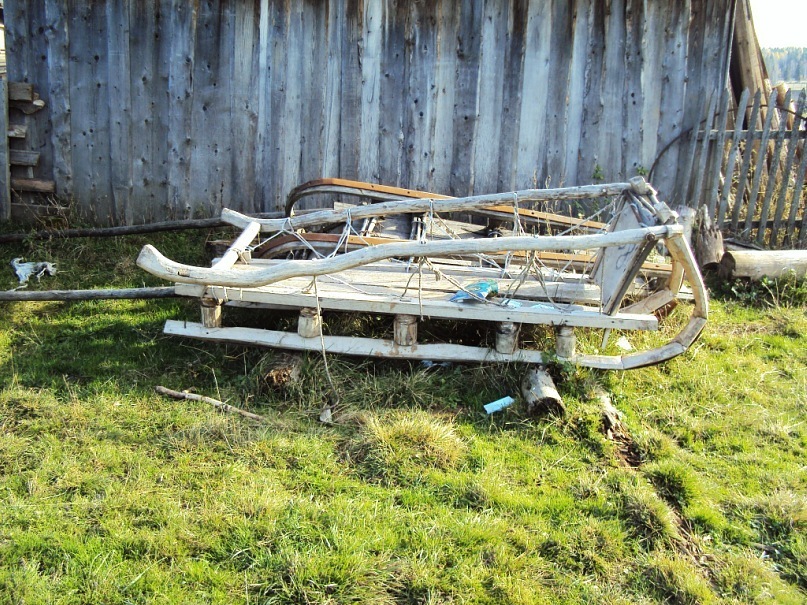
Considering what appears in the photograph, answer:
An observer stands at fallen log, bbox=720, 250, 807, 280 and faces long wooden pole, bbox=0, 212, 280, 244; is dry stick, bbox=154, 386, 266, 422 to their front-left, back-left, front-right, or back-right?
front-left

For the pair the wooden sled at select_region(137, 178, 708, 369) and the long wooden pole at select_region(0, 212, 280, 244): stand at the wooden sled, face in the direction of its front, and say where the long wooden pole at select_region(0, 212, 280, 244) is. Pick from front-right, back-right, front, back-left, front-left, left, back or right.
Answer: back-left

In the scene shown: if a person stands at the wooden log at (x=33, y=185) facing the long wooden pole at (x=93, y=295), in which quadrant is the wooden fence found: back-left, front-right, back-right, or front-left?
front-left

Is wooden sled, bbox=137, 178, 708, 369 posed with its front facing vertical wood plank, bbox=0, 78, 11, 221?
no

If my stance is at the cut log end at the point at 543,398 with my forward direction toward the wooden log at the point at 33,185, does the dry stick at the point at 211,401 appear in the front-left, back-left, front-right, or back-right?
front-left

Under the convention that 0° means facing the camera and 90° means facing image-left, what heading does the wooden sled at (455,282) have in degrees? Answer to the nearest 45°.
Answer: approximately 270°

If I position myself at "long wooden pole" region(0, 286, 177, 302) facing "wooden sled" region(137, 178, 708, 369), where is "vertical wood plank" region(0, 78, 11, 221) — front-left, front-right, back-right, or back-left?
back-left

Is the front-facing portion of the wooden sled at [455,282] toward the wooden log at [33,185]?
no

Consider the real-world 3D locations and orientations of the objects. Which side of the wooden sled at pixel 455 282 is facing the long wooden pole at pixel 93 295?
back

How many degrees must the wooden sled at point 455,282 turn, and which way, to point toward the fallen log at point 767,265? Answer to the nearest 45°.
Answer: approximately 45° to its left

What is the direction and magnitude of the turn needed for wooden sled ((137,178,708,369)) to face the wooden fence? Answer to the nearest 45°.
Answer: approximately 45° to its left
